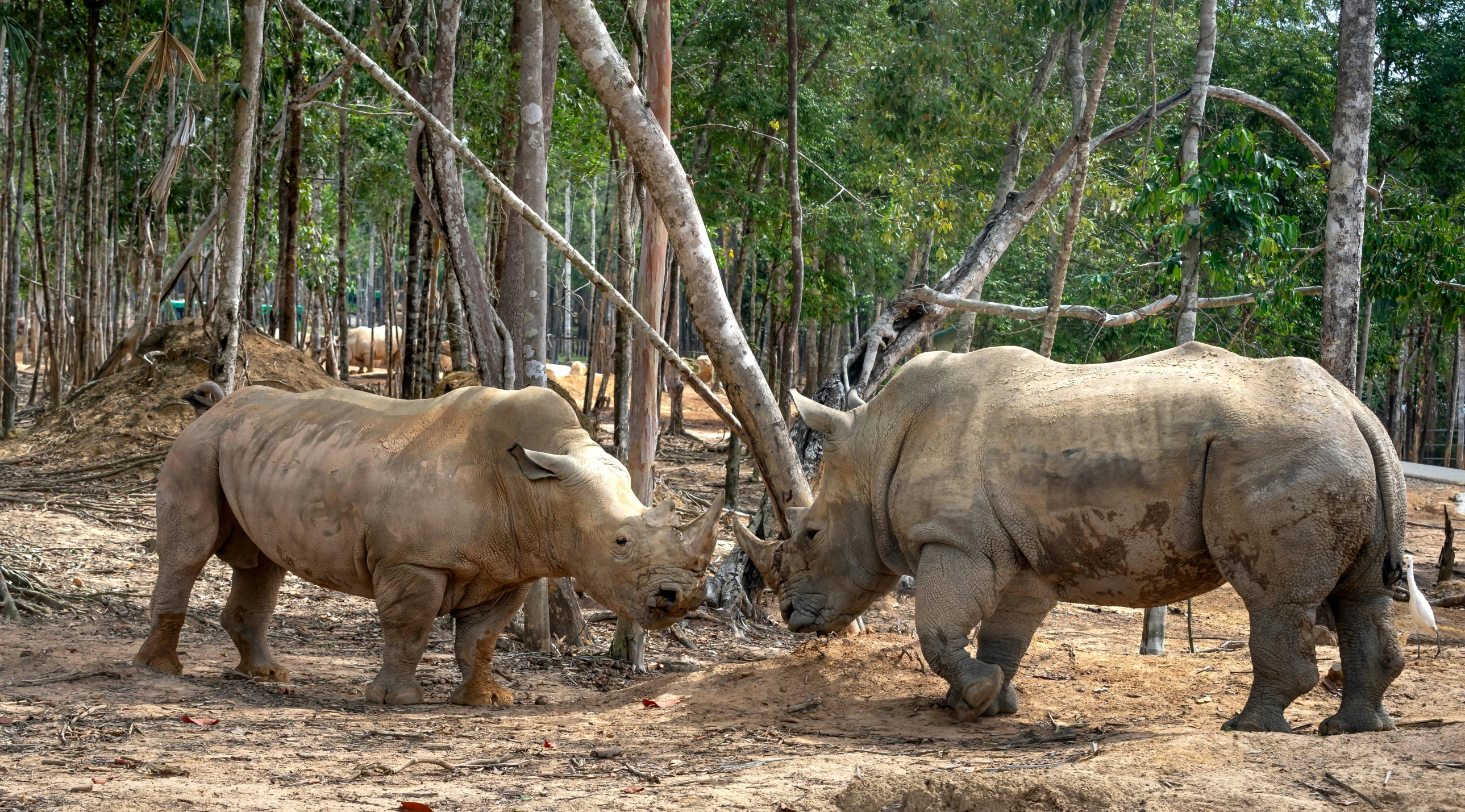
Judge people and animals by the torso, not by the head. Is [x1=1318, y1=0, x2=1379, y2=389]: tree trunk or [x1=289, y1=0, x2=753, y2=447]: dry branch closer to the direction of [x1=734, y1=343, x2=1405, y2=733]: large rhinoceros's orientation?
the dry branch

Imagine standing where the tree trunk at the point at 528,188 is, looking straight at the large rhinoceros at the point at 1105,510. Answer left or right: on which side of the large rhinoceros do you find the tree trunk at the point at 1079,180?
left

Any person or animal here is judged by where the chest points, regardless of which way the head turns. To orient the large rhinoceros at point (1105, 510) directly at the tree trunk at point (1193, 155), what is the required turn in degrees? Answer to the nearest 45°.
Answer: approximately 90° to its right

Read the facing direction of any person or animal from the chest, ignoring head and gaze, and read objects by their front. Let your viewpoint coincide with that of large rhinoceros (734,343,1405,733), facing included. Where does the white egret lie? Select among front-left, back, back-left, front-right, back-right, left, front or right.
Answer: back

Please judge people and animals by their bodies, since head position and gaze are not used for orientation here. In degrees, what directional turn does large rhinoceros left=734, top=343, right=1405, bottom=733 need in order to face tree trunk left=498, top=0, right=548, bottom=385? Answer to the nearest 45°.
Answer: approximately 45° to its right

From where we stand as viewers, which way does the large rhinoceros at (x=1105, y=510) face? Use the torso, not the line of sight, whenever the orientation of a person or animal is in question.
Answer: facing to the left of the viewer

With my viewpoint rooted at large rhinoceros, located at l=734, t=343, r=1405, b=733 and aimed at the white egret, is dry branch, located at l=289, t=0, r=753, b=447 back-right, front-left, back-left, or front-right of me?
back-left

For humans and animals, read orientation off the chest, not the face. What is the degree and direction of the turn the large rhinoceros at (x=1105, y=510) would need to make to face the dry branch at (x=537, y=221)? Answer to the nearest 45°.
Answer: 0° — it already faces it
